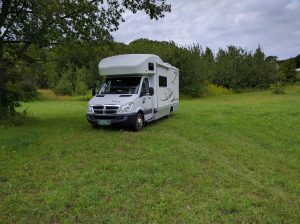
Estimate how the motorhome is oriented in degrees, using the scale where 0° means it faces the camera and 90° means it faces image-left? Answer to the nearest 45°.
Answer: approximately 45°

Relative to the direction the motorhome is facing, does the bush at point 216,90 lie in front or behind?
behind

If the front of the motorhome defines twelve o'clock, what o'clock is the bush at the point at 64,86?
The bush is roughly at 4 o'clock from the motorhome.
